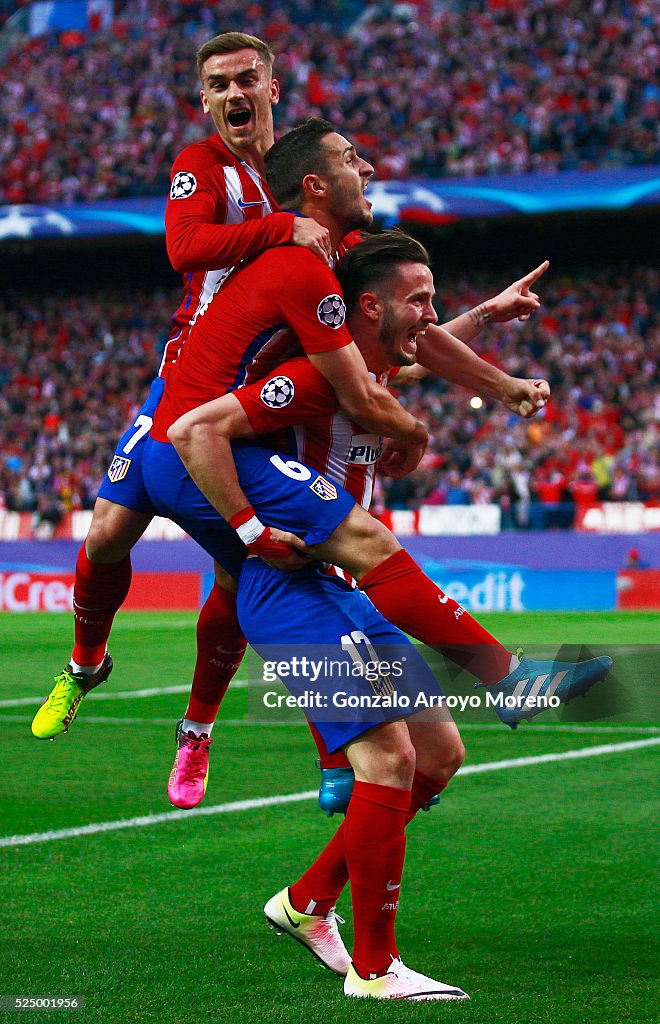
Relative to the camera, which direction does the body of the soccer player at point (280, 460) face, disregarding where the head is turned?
to the viewer's right

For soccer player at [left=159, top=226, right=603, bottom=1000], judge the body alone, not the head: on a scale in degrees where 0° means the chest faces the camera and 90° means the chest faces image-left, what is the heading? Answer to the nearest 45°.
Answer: approximately 270°

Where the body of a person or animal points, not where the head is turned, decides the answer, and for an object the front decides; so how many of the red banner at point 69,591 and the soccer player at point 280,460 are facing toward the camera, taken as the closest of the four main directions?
1

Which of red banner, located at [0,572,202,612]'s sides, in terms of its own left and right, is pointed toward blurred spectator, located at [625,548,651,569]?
left

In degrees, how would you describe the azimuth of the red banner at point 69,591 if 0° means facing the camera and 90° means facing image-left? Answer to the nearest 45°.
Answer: approximately 0°

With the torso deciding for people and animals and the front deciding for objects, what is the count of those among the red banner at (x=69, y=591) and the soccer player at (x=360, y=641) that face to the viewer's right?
1

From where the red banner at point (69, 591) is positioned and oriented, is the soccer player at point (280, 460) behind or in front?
in front

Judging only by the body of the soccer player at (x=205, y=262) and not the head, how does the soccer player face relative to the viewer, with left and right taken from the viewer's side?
facing the viewer and to the right of the viewer

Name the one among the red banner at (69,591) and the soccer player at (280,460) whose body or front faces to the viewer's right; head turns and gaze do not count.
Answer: the soccer player

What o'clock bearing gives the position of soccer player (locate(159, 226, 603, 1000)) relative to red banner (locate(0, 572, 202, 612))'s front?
The soccer player is roughly at 12 o'clock from the red banner.

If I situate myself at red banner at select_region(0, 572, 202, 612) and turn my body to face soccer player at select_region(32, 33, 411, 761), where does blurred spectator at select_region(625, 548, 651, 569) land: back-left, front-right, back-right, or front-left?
front-left
